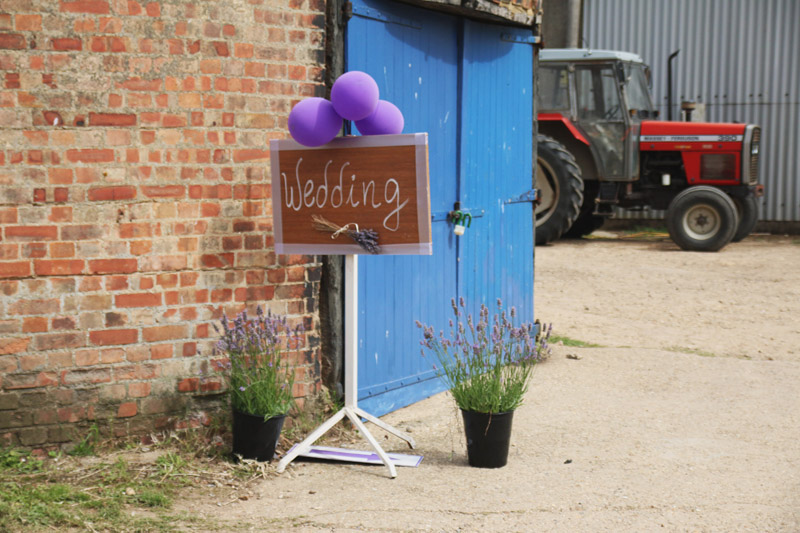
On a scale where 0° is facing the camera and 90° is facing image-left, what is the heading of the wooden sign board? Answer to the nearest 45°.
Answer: approximately 0°

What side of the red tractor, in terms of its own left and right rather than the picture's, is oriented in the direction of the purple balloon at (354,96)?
right

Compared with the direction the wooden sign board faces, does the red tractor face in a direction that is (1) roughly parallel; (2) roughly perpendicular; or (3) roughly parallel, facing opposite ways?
roughly perpendicular

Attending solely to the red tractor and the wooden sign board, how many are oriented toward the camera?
1

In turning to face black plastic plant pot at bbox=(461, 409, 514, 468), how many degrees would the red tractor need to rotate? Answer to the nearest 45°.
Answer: approximately 90° to its right

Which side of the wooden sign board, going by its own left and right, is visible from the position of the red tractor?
back

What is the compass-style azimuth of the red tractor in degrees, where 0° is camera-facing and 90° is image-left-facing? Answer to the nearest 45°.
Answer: approximately 270°

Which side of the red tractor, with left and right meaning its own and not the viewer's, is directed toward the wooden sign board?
right

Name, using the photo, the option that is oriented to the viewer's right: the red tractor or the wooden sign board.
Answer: the red tractor
